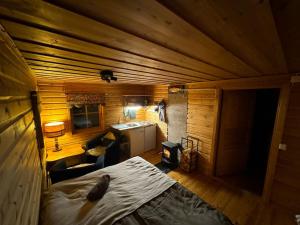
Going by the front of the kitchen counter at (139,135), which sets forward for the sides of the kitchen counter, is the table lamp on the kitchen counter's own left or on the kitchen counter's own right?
on the kitchen counter's own right

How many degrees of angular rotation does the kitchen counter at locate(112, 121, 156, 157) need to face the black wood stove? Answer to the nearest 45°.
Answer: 0° — it already faces it

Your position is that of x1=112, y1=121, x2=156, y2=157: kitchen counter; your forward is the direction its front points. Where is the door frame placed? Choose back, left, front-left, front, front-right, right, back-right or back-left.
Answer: front

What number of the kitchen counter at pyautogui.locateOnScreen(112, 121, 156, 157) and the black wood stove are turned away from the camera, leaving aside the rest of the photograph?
0

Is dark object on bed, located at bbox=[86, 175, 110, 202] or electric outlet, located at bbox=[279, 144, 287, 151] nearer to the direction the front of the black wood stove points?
the dark object on bed

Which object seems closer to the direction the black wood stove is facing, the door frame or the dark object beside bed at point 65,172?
the dark object beside bed

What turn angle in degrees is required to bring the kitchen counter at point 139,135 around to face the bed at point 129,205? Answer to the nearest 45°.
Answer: approximately 45° to its right

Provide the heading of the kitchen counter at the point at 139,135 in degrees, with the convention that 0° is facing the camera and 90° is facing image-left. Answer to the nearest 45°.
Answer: approximately 315°

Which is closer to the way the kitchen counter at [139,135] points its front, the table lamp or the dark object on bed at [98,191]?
the dark object on bed

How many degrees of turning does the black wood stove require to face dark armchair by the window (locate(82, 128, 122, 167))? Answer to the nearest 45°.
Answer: approximately 45° to its right

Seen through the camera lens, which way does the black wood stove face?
facing the viewer and to the left of the viewer

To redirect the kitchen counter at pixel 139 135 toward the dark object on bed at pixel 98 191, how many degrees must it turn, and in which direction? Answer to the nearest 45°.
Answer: approximately 45° to its right
